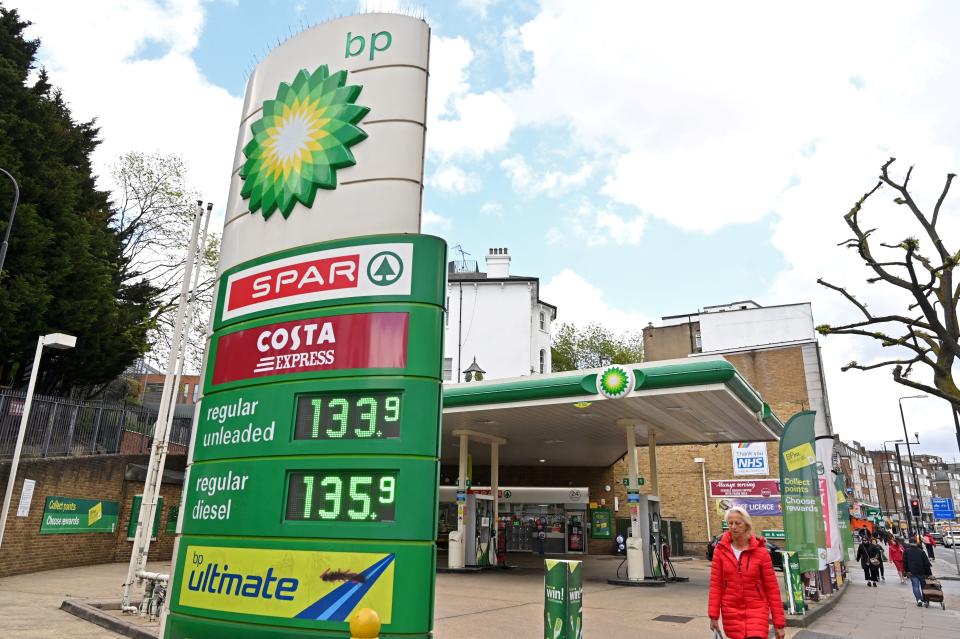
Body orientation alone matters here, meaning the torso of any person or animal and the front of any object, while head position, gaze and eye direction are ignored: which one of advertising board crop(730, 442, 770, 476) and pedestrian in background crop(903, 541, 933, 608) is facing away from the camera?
the pedestrian in background

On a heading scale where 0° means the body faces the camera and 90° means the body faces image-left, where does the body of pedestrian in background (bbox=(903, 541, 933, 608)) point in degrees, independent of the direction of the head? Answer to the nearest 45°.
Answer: approximately 180°

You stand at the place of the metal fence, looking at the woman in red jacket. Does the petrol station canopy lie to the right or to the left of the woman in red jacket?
left

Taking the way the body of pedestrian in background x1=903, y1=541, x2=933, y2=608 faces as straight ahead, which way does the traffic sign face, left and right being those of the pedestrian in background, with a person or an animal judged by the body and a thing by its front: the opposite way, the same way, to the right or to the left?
the opposite way

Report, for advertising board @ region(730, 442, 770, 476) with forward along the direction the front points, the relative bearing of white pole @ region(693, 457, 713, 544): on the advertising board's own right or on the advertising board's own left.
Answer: on the advertising board's own right

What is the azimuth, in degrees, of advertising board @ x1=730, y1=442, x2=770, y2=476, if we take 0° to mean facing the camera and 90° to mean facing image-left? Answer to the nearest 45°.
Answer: approximately 0°

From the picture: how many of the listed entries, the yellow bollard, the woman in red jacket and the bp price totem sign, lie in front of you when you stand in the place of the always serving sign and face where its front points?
3
